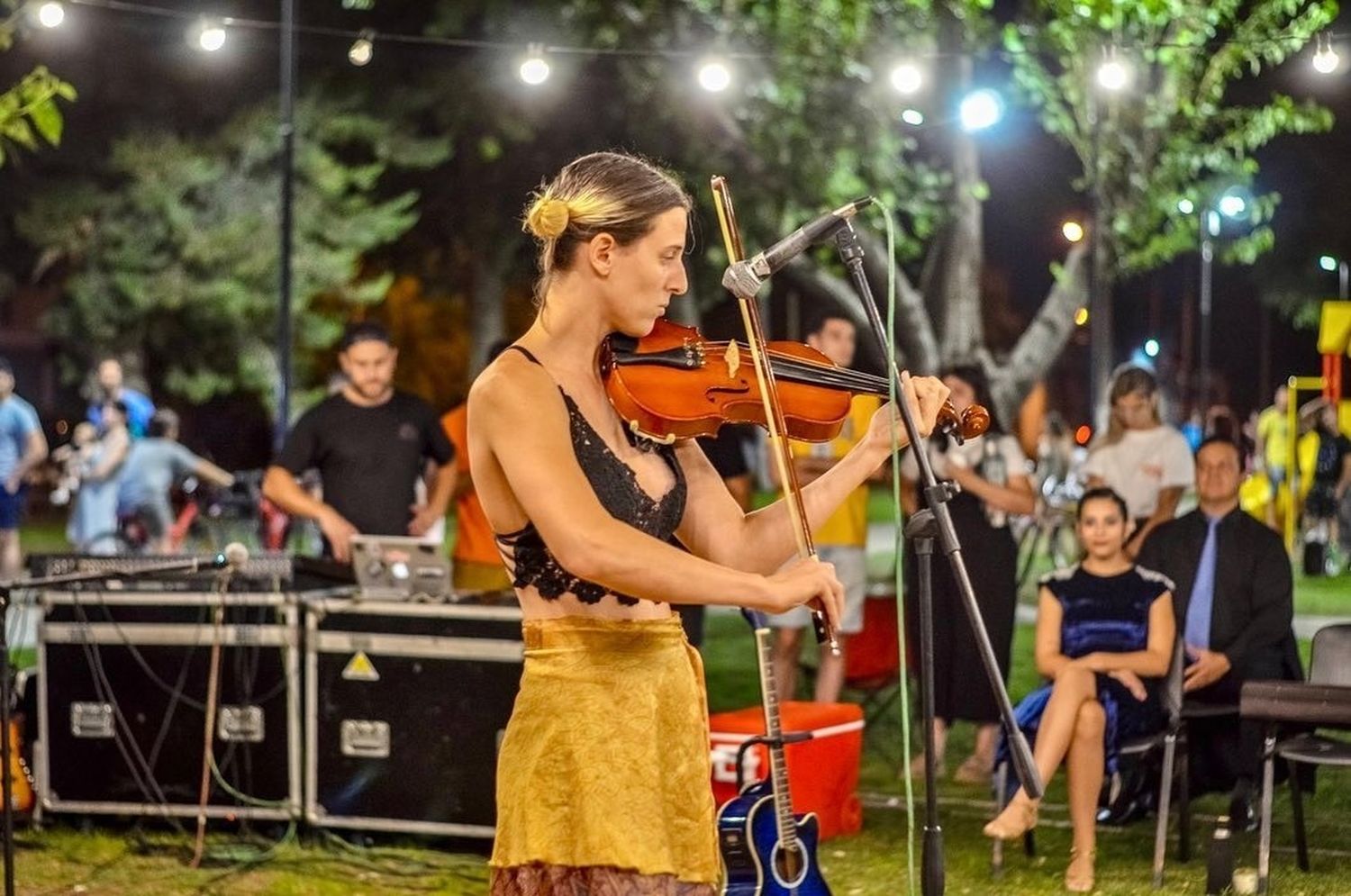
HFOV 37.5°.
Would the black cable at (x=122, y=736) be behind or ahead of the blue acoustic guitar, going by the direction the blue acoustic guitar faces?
behind

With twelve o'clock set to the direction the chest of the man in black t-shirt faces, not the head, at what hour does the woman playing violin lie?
The woman playing violin is roughly at 12 o'clock from the man in black t-shirt.

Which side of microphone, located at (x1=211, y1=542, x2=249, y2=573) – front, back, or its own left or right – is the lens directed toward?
right

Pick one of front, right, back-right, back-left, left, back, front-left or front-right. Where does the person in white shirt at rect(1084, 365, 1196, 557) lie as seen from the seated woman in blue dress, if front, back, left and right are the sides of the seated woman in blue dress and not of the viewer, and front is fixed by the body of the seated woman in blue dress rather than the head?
back

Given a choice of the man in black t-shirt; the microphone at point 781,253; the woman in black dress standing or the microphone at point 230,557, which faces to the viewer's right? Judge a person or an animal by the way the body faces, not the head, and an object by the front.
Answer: the microphone at point 230,557

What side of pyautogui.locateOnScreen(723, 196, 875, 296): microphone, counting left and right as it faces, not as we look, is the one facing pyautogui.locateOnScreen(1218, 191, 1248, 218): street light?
right

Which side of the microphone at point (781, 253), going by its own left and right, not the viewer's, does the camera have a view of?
left

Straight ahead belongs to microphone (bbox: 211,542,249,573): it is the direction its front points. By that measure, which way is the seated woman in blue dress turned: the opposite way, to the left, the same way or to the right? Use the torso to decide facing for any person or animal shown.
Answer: to the right
